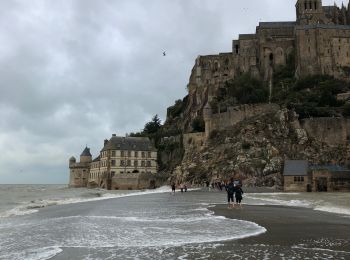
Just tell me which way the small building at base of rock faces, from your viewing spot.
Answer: facing the viewer
